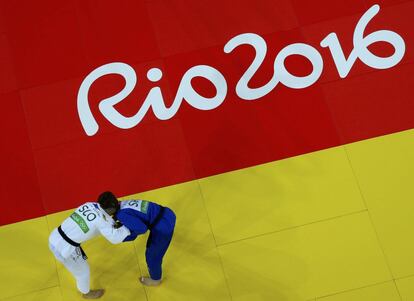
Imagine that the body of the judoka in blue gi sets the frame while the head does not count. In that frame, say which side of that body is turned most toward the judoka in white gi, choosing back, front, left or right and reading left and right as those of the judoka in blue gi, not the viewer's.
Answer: front

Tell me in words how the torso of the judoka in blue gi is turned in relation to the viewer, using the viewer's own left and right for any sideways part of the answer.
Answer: facing to the left of the viewer
